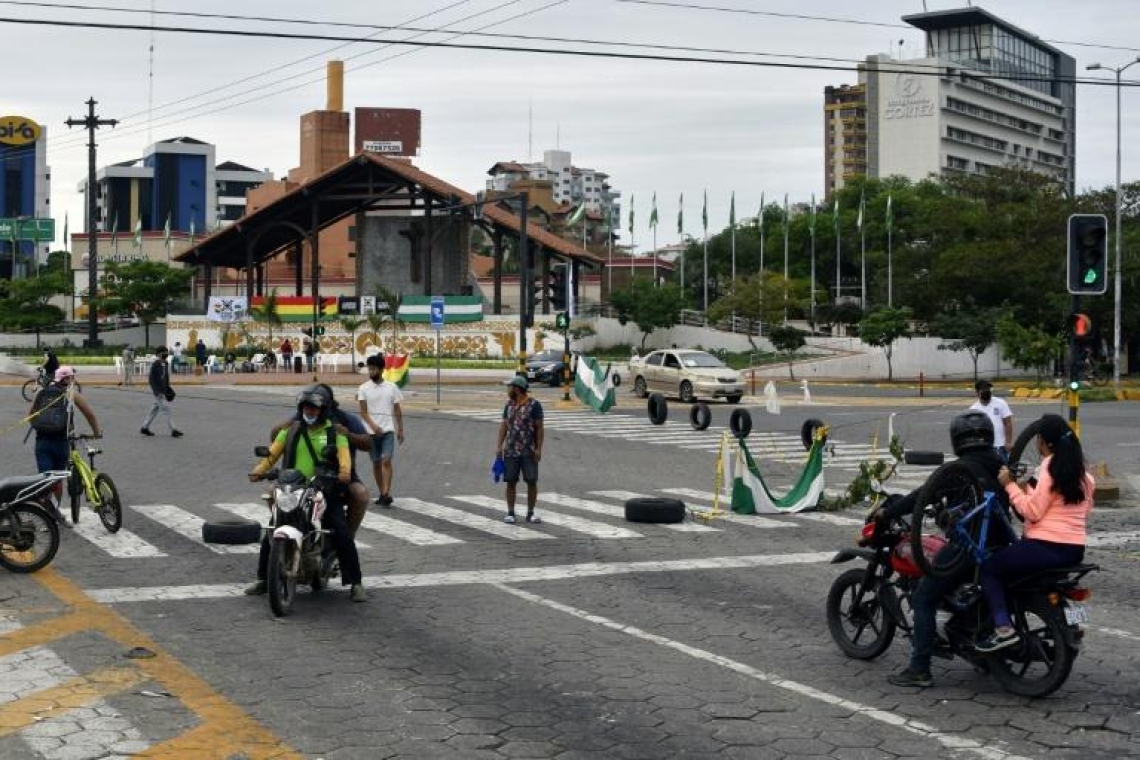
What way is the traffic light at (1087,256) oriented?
toward the camera

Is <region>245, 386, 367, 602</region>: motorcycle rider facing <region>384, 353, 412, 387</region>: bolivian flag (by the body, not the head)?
no

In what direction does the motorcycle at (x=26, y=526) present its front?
to the viewer's left

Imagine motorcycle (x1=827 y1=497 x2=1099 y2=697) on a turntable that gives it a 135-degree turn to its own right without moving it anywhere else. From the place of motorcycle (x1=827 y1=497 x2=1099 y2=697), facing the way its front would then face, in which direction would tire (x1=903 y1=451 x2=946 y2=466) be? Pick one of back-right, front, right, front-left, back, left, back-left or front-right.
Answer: left

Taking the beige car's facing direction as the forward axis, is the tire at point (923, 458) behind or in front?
in front

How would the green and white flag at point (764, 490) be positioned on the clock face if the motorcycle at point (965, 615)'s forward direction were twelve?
The green and white flag is roughly at 1 o'clock from the motorcycle.

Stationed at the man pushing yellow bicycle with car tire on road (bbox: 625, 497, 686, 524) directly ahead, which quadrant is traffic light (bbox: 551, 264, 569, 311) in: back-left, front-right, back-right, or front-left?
front-left

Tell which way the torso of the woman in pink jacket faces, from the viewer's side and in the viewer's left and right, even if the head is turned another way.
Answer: facing away from the viewer and to the left of the viewer

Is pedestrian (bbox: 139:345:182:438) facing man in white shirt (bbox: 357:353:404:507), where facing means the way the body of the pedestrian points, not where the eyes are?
no

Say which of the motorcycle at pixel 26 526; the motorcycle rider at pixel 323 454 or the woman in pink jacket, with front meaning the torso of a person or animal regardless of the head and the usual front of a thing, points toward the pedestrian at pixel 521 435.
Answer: the woman in pink jacket

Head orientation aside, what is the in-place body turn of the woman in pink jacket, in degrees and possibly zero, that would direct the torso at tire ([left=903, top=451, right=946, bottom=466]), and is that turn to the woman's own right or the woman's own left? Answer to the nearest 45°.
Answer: approximately 45° to the woman's own right

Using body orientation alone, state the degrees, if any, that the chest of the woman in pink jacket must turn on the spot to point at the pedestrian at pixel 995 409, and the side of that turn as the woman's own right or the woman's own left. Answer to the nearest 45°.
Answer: approximately 45° to the woman's own right

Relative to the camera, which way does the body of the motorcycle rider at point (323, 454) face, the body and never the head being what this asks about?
toward the camera

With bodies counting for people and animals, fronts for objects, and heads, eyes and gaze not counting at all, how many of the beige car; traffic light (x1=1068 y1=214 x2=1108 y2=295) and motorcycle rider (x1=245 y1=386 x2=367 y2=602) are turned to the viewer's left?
0

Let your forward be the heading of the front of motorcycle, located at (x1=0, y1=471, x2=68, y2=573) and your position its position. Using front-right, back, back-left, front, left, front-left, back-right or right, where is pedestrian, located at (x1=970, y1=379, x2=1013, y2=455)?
back

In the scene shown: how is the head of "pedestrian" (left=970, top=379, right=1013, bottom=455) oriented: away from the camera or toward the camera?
toward the camera
